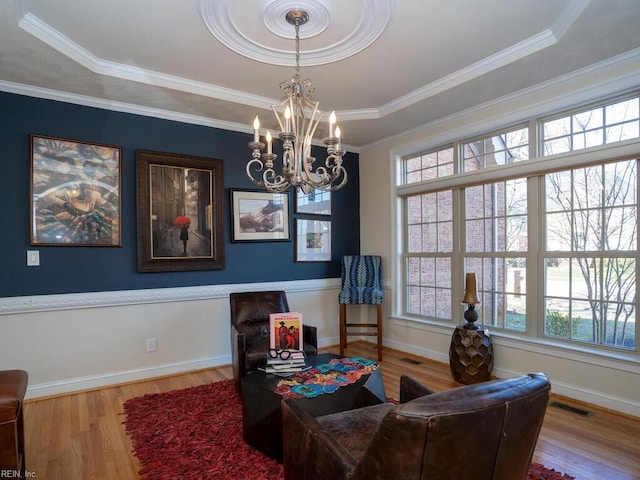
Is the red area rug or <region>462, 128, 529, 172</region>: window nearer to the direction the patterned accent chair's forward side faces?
the red area rug

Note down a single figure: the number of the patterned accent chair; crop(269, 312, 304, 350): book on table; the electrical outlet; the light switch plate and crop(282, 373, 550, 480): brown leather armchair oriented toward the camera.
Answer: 4

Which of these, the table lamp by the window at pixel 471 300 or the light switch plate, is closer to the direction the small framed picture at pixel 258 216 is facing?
the table lamp by the window

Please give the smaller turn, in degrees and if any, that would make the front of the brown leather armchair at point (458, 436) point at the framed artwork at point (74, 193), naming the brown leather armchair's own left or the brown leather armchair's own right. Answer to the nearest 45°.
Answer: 0° — it already faces it

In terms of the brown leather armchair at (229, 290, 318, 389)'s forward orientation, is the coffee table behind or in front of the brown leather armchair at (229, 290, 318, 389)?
in front

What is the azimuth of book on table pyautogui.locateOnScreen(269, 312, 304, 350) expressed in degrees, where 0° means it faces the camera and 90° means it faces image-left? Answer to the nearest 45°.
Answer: approximately 0°

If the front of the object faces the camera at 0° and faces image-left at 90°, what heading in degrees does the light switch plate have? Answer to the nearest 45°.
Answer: approximately 0°

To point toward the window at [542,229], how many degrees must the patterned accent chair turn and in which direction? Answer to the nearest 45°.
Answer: approximately 45° to its left
